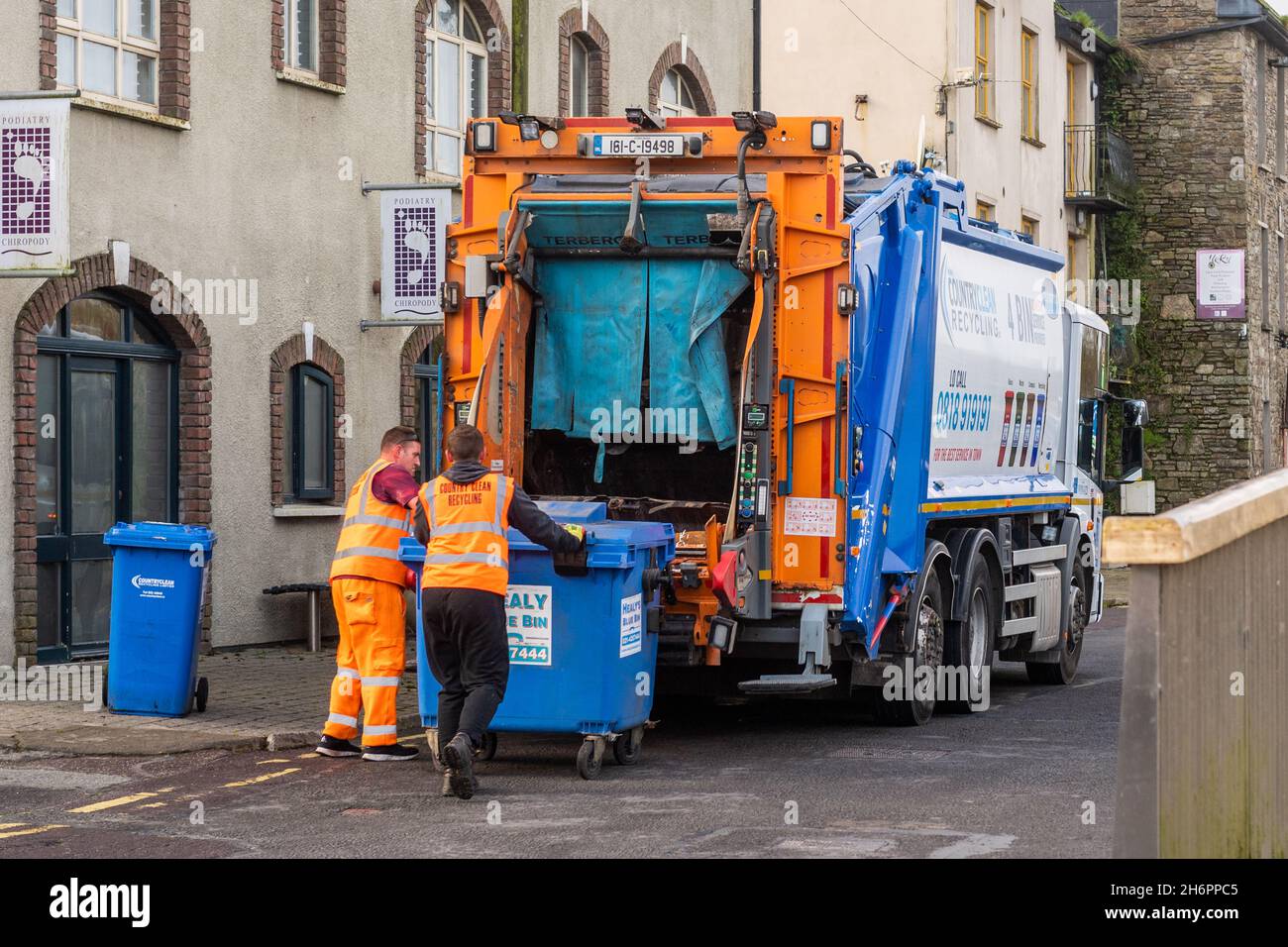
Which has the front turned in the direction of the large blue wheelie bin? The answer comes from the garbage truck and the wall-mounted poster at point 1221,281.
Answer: the wall-mounted poster

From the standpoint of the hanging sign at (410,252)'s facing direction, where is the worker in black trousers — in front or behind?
in front

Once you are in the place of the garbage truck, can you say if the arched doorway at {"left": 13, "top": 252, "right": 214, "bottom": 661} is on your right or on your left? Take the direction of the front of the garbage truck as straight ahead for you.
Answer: on your left

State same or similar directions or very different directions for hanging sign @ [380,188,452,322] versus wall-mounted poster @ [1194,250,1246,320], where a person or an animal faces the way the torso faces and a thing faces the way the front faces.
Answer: same or similar directions

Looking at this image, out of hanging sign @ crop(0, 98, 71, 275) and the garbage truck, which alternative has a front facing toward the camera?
the hanging sign

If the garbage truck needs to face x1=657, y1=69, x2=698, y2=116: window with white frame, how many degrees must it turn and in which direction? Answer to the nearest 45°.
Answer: approximately 45° to its left

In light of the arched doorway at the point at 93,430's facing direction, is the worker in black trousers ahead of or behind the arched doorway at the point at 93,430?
ahead

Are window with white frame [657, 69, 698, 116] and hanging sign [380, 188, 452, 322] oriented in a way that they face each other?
no

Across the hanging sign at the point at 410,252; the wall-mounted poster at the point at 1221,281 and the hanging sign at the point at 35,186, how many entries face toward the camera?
3

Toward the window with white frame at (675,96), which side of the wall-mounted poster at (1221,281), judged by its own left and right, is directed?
front

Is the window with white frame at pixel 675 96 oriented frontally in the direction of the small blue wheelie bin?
no

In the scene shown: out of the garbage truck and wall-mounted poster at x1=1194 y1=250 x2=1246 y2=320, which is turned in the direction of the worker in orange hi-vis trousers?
the wall-mounted poster

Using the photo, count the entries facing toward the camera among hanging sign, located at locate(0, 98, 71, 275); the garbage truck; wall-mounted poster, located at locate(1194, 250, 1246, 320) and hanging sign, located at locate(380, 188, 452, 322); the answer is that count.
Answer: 3

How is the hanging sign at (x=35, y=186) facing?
toward the camera

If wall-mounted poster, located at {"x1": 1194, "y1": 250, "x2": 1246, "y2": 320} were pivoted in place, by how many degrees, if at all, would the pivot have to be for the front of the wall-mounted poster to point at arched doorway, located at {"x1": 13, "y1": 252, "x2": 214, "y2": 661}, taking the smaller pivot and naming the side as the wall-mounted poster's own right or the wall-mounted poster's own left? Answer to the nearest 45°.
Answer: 0° — it already faces it

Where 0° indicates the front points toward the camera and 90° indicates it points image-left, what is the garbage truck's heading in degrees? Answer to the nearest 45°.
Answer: approximately 225°

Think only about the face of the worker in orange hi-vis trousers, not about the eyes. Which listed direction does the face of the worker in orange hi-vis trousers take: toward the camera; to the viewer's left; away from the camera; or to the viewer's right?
to the viewer's right

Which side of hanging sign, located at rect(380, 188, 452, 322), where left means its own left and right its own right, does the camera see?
front

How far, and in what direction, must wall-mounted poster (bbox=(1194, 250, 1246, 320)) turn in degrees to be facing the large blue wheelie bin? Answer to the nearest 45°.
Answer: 0° — it already faces it

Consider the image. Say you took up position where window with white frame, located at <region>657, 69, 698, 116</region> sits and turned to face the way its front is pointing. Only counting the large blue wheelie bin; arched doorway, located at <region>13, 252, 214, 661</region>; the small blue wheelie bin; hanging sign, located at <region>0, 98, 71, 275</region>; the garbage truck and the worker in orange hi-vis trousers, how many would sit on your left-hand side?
0

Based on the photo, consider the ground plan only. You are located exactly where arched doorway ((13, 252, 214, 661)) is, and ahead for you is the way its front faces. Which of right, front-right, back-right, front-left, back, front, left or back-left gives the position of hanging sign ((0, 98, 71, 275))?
front-right

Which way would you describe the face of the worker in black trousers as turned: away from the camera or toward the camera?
away from the camera
